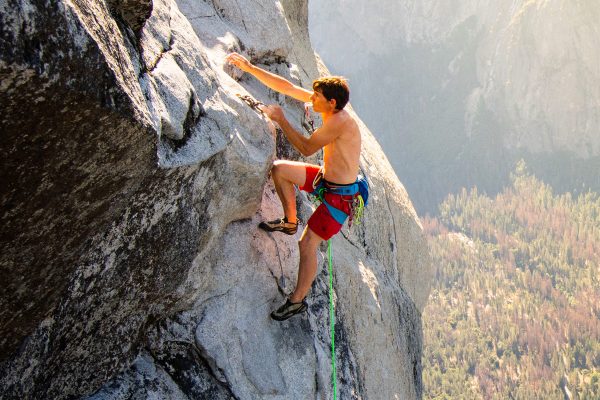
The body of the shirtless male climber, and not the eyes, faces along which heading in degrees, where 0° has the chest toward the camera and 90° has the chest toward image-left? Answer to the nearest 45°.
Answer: approximately 90°

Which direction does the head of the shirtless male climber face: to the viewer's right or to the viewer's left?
to the viewer's left
